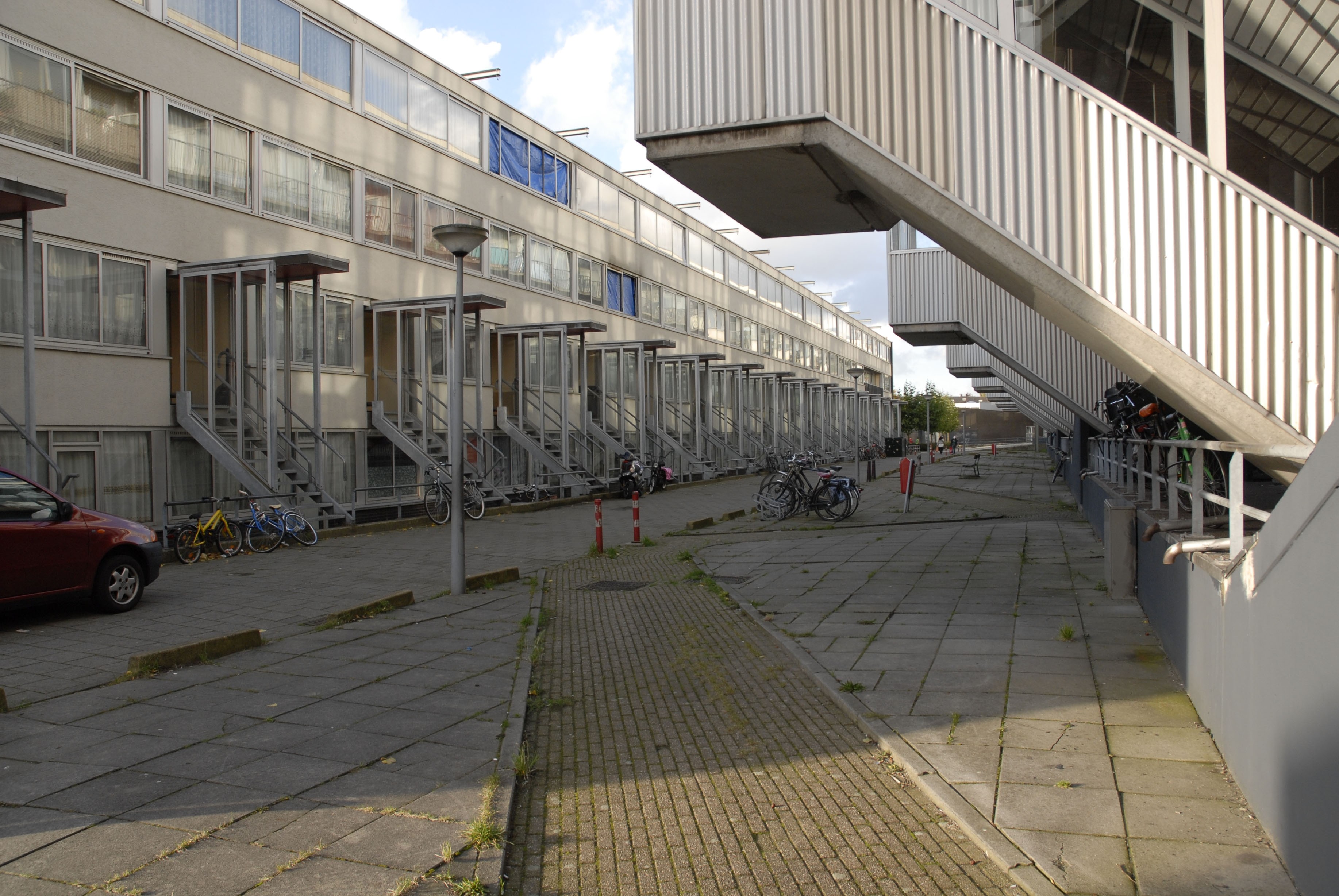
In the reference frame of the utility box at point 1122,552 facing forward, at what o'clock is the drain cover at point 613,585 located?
The drain cover is roughly at 12 o'clock from the utility box.

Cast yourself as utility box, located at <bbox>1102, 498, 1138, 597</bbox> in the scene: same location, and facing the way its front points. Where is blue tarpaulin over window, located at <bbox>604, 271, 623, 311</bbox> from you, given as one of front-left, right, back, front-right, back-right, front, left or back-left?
front-right

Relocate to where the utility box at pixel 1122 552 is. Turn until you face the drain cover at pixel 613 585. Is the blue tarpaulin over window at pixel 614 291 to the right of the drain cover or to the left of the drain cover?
right

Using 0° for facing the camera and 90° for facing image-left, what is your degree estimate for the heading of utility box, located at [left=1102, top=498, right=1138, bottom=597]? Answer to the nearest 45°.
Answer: approximately 90°

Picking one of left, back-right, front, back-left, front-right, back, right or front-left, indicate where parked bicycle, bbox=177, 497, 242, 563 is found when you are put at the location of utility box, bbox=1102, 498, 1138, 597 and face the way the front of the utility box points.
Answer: front

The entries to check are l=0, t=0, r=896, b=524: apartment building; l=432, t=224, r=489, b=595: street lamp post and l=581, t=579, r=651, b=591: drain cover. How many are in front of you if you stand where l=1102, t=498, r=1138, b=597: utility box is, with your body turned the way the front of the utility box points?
3

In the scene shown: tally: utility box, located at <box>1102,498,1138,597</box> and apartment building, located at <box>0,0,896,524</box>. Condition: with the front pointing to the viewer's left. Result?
1

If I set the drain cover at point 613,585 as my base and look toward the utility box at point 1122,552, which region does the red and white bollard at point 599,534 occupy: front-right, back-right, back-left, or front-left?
back-left

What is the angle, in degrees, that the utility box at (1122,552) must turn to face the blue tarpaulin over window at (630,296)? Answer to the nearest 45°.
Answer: approximately 45° to its right

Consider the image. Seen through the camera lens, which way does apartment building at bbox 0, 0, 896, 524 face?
facing the viewer and to the right of the viewer

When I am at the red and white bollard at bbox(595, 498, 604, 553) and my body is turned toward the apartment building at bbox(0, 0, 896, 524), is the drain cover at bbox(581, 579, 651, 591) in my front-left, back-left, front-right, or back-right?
back-left

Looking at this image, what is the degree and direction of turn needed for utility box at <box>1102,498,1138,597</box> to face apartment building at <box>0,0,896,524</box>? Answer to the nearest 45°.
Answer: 0° — it already faces it

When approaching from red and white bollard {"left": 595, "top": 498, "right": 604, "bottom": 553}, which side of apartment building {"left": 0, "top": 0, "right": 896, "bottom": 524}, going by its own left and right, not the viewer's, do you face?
front

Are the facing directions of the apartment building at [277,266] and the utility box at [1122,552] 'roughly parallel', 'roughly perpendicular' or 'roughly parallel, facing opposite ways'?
roughly parallel, facing opposite ways
